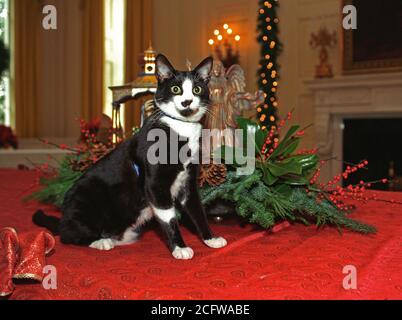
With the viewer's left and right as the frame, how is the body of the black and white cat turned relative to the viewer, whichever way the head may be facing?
facing the viewer and to the right of the viewer

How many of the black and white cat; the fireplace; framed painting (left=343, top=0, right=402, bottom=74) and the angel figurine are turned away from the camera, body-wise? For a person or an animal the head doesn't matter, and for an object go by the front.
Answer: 0

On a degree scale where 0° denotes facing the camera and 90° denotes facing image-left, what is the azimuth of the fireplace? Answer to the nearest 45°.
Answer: approximately 45°

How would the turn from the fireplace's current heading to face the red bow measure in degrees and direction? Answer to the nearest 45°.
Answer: approximately 45° to its left

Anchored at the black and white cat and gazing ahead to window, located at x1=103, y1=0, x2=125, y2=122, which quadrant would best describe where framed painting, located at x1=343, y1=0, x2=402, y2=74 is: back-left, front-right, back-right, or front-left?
front-right

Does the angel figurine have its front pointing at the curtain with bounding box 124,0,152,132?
no

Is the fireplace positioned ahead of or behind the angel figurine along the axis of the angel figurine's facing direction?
behind

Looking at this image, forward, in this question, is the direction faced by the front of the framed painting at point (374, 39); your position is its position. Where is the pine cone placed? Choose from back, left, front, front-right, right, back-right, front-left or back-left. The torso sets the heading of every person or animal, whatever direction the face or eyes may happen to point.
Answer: front-left

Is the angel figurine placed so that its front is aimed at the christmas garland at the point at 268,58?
no

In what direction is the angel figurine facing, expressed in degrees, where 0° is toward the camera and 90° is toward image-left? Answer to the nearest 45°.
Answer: approximately 45°

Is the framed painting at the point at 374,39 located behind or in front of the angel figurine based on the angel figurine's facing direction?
behind

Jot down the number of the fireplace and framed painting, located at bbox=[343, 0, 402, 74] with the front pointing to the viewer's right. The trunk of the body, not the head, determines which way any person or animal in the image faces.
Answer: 0

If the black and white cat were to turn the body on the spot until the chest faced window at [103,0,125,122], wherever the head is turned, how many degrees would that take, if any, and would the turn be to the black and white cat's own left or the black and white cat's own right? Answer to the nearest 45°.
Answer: approximately 135° to the black and white cat's own left

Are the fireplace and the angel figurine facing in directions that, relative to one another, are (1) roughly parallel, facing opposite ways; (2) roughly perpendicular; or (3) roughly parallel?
roughly parallel
